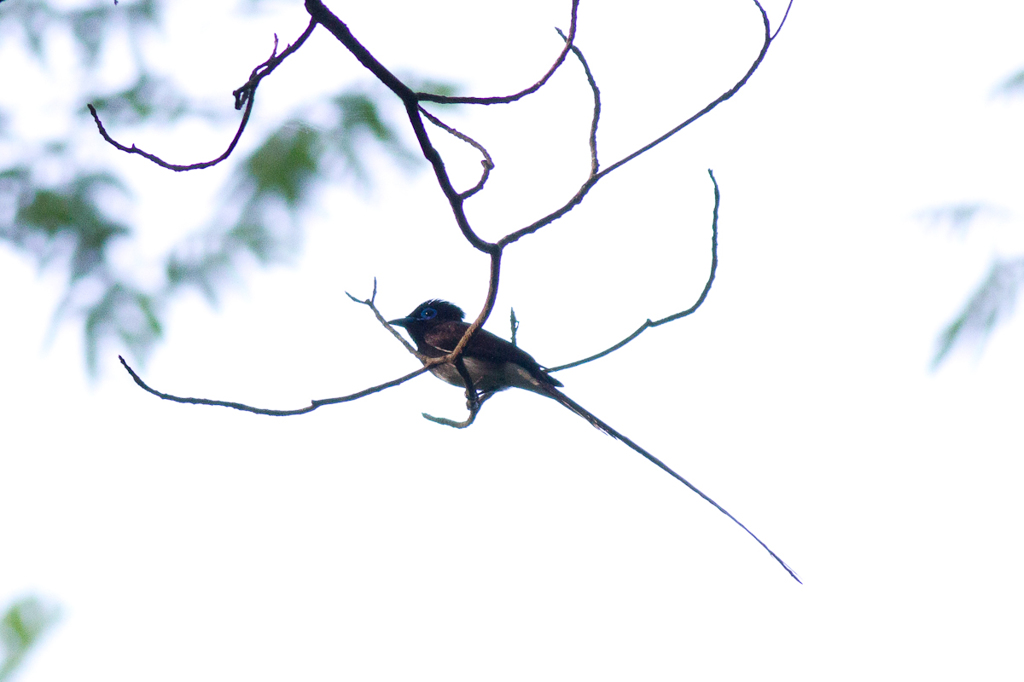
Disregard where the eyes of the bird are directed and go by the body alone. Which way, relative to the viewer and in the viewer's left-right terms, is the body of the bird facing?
facing to the left of the viewer
